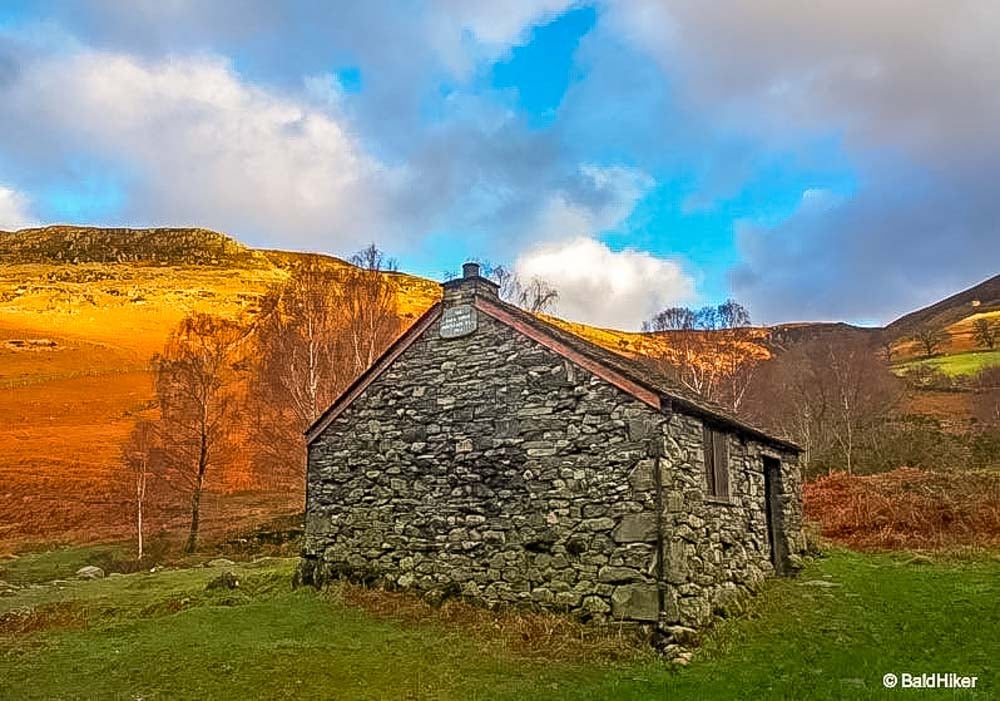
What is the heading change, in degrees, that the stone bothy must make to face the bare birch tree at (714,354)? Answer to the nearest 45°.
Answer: approximately 135° to its left

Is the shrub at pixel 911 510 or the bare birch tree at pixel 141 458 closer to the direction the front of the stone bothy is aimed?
the shrub

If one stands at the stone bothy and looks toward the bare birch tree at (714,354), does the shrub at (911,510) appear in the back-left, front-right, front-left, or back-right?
front-right

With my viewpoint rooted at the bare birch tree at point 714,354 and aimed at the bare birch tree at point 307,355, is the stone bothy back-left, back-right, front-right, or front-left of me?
front-left

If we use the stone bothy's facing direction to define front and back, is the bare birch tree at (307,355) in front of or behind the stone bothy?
behind

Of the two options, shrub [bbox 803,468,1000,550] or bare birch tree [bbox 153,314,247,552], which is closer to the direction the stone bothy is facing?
the shrub

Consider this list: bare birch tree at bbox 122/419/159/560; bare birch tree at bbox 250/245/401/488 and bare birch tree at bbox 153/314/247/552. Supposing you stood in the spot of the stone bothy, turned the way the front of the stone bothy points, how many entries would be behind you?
3

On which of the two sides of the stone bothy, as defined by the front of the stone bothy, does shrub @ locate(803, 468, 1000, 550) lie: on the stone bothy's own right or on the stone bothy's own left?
on the stone bothy's own left

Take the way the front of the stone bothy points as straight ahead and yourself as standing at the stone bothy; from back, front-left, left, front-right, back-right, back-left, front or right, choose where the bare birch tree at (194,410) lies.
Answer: back

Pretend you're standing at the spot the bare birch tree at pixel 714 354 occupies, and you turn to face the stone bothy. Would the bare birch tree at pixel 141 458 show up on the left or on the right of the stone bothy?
right

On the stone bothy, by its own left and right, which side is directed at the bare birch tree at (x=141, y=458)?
back
